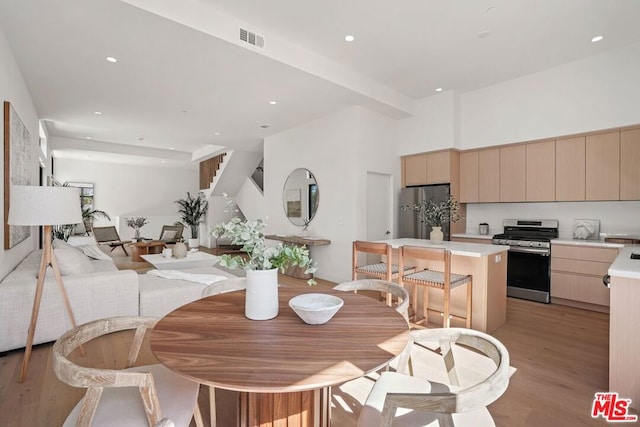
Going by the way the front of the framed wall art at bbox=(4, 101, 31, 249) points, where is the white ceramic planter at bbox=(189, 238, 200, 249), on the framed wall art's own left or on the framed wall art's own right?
on the framed wall art's own left

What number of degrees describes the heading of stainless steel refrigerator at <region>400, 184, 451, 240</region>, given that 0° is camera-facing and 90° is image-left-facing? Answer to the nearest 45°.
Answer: approximately 45°

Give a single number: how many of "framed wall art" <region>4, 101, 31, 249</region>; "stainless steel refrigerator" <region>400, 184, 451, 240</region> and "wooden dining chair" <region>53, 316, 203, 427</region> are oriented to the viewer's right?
2

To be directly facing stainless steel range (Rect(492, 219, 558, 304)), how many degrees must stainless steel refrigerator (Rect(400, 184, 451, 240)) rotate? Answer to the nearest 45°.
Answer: approximately 135° to its left

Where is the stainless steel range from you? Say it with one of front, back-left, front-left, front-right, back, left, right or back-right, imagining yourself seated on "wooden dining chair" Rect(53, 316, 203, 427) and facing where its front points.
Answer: front

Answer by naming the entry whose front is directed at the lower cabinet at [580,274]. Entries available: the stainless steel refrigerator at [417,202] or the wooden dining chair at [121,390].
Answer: the wooden dining chair

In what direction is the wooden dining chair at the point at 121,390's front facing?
to the viewer's right

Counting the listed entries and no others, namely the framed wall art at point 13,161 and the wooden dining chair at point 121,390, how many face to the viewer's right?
2

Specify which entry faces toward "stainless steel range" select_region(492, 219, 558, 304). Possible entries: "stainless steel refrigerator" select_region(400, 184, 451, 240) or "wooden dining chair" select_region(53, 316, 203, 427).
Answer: the wooden dining chair

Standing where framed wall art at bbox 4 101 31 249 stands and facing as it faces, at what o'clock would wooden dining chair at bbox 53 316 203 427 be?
The wooden dining chair is roughly at 3 o'clock from the framed wall art.

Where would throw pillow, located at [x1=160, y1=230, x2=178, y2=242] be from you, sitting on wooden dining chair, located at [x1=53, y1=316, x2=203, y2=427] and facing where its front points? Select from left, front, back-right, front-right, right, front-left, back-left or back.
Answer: left

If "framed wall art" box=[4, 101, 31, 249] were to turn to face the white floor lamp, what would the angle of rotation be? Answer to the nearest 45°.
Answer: approximately 90° to its right

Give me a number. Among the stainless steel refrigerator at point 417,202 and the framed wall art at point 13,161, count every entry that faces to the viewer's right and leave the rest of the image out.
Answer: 1

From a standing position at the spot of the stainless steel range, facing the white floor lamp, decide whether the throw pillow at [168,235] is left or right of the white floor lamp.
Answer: right

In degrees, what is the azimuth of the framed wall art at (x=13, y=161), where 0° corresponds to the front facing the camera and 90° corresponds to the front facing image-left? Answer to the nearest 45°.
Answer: approximately 270°

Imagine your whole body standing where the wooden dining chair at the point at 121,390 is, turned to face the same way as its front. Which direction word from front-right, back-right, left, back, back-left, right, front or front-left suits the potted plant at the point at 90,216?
left

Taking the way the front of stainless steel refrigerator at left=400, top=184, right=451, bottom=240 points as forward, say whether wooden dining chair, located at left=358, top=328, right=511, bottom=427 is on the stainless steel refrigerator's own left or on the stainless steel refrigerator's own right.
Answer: on the stainless steel refrigerator's own left
